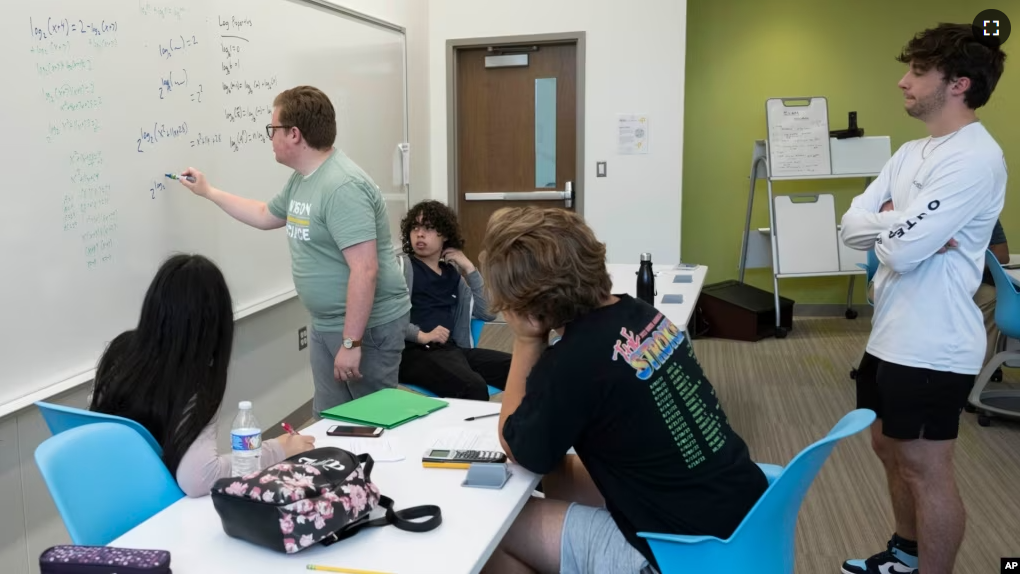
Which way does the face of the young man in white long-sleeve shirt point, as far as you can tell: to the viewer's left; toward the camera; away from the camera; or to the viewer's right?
to the viewer's left

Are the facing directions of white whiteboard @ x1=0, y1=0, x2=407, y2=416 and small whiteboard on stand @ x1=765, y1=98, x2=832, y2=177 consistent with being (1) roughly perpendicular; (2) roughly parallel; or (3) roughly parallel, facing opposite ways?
roughly perpendicular

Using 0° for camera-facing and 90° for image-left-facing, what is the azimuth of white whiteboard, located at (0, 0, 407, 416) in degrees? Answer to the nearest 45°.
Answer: approximately 315°

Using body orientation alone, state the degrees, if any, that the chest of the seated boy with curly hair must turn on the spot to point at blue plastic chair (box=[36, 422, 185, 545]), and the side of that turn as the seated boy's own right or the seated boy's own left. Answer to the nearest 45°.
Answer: approximately 45° to the seated boy's own right

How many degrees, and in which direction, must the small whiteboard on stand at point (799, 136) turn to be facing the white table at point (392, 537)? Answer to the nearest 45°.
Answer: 0° — it already faces it

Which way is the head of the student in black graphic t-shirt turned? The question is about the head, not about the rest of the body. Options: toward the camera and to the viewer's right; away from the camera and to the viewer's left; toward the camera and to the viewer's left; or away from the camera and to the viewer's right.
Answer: away from the camera and to the viewer's left

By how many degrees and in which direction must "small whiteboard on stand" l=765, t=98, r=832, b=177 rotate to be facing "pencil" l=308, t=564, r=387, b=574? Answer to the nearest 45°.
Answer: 0° — it already faces it

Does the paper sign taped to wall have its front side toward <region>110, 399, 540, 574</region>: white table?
yes
